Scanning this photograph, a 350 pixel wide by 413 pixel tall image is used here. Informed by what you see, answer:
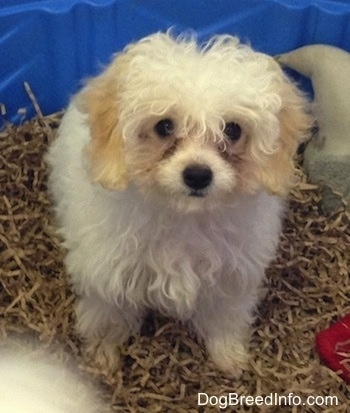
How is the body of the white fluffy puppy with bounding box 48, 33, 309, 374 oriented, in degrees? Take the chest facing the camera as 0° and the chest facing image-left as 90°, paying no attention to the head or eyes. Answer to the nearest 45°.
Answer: approximately 0°
